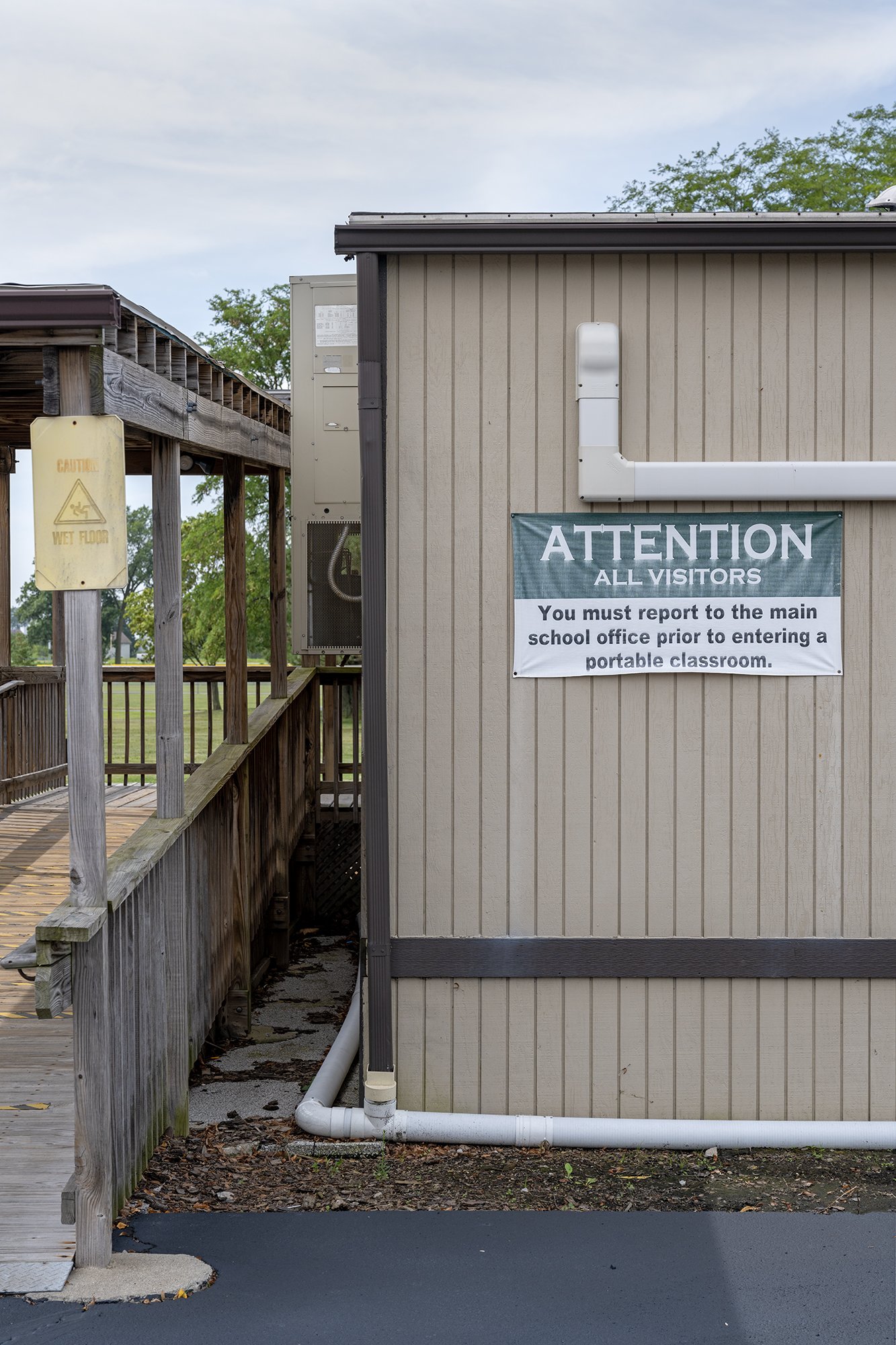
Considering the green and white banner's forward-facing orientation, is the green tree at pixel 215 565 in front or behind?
behind

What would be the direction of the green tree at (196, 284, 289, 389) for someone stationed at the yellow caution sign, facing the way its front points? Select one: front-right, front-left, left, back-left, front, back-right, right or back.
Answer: back

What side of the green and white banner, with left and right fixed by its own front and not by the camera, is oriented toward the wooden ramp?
right

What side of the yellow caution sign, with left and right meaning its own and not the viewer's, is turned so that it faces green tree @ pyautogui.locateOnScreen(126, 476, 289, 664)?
back

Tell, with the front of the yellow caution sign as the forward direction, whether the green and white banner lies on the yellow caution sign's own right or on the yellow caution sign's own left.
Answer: on the yellow caution sign's own left

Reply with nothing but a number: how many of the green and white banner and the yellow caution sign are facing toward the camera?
2

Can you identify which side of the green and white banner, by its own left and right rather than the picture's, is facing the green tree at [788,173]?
back

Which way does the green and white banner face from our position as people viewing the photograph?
facing the viewer
